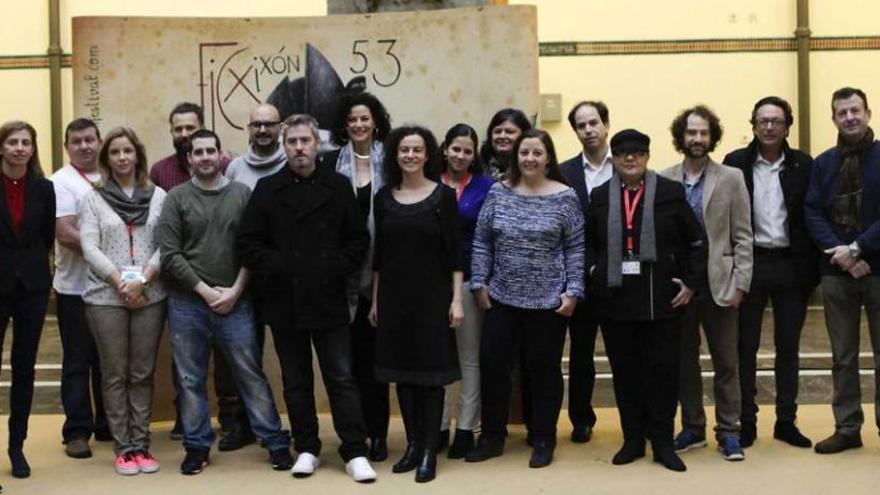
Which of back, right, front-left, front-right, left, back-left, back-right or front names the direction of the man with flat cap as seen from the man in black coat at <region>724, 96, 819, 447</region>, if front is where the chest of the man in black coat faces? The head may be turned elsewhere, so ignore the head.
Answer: front-right

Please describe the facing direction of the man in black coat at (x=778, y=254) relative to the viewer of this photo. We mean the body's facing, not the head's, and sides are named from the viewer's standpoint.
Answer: facing the viewer

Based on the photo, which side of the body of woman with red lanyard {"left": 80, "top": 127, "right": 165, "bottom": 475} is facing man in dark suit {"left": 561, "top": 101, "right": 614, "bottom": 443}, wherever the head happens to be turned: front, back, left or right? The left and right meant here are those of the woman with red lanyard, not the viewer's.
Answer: left

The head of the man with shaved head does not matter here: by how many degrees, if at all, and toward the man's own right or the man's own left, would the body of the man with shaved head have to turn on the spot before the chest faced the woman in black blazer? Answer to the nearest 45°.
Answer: approximately 90° to the man's own right

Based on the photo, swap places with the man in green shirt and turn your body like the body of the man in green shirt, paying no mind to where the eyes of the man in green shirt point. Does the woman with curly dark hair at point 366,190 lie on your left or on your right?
on your left

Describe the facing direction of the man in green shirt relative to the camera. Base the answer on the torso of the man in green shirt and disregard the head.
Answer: toward the camera

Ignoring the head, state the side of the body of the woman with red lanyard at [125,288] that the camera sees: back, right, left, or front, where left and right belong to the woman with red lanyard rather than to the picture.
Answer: front

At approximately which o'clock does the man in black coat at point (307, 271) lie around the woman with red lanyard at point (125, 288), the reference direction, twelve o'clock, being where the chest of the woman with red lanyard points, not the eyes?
The man in black coat is roughly at 10 o'clock from the woman with red lanyard.

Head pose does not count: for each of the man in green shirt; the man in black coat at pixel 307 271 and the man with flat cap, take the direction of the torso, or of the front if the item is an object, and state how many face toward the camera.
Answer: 3

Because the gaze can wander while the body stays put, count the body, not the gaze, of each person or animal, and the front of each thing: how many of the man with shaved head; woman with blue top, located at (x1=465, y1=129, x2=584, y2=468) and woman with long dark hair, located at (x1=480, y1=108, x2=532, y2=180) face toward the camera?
3

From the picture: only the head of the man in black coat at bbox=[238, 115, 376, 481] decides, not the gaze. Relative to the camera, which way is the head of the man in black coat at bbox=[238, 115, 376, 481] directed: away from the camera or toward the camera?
toward the camera

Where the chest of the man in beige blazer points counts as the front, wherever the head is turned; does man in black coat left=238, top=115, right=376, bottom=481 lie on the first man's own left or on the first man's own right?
on the first man's own right

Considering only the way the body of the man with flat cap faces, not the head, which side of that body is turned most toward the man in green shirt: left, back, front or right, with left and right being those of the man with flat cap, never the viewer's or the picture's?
right

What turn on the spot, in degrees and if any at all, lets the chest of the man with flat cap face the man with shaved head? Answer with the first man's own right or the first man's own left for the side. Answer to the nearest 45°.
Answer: approximately 90° to the first man's own right

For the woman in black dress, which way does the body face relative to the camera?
toward the camera
